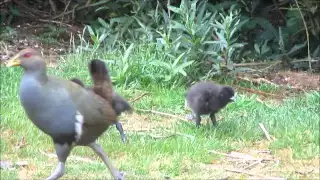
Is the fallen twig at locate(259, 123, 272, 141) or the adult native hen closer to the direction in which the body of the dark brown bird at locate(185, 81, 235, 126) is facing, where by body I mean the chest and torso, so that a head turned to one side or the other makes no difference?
the fallen twig

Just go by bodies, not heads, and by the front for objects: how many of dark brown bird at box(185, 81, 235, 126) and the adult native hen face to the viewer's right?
1

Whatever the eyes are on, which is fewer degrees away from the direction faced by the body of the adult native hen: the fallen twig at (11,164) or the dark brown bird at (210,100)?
the fallen twig

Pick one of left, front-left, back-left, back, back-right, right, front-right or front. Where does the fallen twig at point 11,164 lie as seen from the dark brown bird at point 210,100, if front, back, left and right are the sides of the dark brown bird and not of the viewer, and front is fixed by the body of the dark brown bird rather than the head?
back-right

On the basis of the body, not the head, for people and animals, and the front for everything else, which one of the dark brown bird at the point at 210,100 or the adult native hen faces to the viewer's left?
the adult native hen

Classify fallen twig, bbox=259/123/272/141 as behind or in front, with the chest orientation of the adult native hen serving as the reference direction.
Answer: behind

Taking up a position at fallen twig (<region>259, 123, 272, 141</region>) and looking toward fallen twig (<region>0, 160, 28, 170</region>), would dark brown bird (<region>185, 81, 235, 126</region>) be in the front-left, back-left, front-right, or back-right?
front-right

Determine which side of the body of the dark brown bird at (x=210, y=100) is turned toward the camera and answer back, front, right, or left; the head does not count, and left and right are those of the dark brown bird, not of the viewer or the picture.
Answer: right

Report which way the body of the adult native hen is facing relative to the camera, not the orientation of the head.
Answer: to the viewer's left

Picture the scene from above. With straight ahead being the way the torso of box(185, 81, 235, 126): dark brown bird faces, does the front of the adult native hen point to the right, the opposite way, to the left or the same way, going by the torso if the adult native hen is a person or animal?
the opposite way
